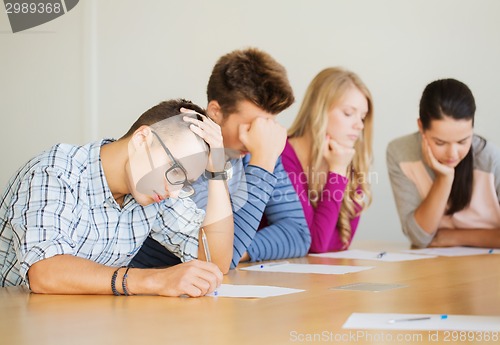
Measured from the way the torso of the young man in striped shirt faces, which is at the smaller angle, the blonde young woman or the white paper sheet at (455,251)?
the white paper sheet

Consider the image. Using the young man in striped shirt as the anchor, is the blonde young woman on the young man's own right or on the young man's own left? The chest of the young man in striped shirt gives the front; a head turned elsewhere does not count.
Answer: on the young man's own left

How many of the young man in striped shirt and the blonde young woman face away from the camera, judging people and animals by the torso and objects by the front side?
0

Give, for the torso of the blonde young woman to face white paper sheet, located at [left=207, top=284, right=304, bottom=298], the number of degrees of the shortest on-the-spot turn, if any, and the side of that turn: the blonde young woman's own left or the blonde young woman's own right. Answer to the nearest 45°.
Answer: approximately 45° to the blonde young woman's own right

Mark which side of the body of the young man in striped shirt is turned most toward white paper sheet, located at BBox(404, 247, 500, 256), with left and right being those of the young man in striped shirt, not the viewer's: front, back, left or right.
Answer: left

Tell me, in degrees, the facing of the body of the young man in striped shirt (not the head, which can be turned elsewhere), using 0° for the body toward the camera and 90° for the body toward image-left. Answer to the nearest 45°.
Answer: approximately 315°

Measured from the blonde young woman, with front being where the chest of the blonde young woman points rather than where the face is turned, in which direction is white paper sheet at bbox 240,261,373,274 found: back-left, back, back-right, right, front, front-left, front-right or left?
front-right
